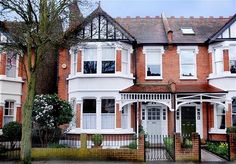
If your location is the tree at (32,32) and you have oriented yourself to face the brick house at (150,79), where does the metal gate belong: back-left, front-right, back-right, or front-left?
front-right

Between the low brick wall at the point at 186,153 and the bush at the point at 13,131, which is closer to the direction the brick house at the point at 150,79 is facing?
the low brick wall

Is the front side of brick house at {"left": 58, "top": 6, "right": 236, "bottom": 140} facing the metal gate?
yes

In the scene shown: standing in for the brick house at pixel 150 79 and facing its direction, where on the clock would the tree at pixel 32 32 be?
The tree is roughly at 1 o'clock from the brick house.

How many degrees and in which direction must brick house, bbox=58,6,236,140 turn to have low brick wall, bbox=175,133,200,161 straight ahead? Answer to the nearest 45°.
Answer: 0° — it already faces it

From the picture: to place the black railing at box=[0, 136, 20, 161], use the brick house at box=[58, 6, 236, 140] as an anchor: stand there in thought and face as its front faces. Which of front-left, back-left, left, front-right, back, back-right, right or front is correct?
front-right

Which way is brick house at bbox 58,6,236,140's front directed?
toward the camera

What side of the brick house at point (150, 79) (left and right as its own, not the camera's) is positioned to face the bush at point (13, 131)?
right
